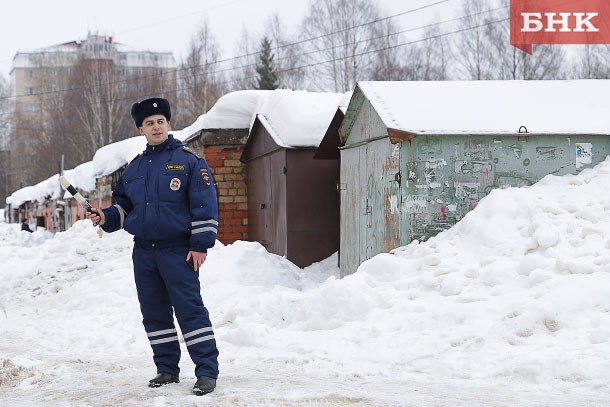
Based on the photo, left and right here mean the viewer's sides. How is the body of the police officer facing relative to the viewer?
facing the viewer and to the left of the viewer

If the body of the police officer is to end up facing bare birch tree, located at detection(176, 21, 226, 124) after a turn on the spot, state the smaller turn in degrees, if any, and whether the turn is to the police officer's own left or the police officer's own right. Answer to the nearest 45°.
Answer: approximately 135° to the police officer's own right

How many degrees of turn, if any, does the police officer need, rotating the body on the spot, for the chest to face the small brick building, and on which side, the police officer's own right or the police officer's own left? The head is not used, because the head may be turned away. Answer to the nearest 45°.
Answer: approximately 135° to the police officer's own right

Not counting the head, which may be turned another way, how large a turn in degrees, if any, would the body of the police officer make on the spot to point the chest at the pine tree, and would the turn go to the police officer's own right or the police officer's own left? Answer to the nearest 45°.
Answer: approximately 135° to the police officer's own right
